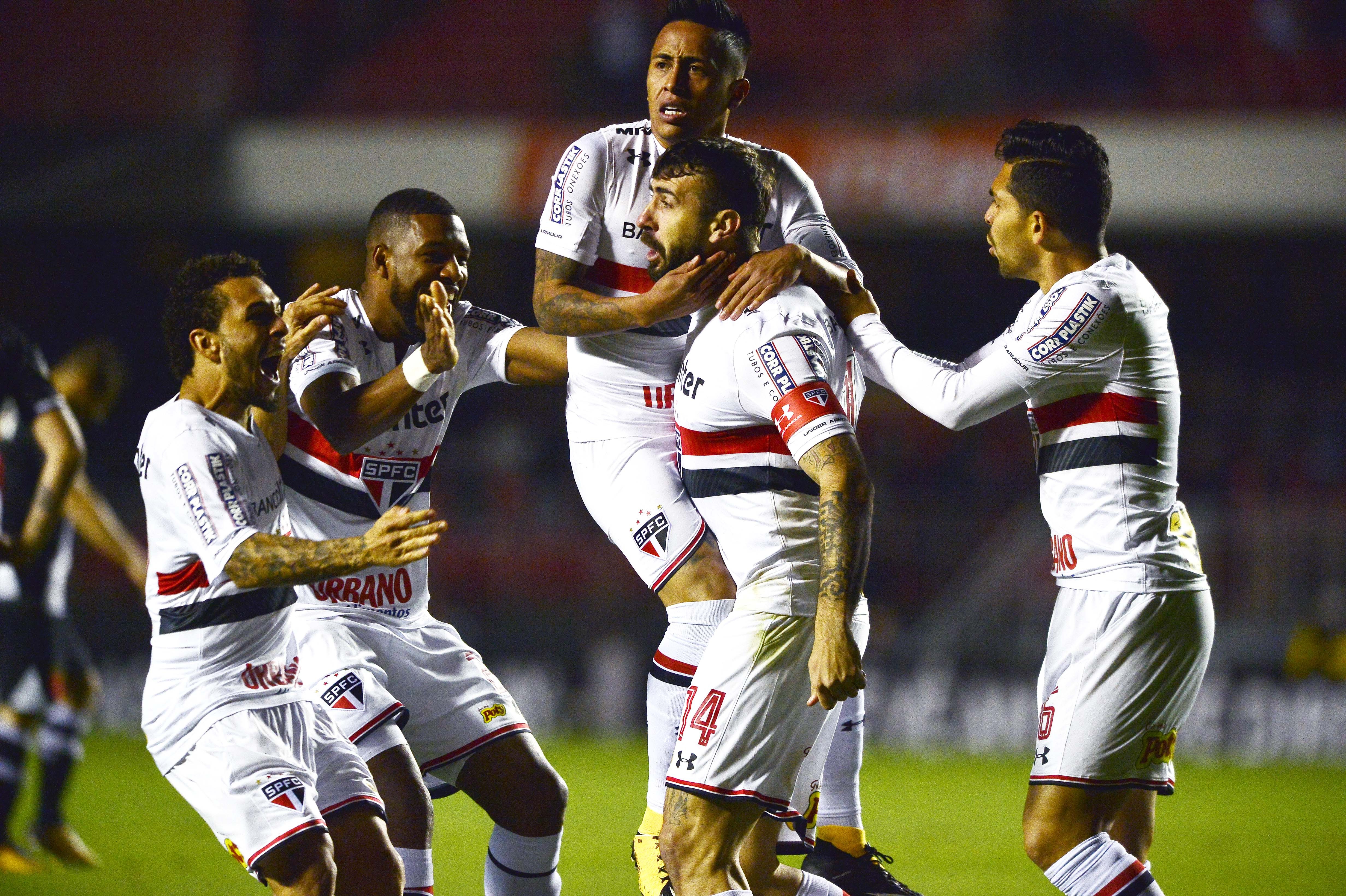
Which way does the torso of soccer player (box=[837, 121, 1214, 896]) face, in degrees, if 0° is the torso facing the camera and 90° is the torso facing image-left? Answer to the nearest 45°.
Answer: approximately 90°

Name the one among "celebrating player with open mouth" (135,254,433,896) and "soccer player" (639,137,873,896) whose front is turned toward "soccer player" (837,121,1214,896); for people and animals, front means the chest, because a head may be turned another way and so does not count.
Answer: the celebrating player with open mouth

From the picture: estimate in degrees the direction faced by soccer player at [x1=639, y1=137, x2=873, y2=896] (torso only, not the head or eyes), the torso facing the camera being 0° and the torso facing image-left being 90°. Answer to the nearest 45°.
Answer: approximately 90°

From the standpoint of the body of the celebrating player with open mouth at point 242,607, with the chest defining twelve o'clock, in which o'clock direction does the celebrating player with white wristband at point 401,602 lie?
the celebrating player with white wristband at point 401,602 is roughly at 10 o'clock from the celebrating player with open mouth at point 242,607.

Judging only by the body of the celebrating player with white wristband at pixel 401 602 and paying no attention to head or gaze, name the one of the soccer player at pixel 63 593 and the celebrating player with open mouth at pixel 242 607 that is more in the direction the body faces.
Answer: the celebrating player with open mouth

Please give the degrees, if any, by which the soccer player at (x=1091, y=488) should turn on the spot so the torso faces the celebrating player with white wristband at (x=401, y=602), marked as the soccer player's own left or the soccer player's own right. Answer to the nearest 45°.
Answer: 0° — they already face them

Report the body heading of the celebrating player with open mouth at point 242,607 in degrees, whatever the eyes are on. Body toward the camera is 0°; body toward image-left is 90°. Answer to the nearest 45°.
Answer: approximately 270°

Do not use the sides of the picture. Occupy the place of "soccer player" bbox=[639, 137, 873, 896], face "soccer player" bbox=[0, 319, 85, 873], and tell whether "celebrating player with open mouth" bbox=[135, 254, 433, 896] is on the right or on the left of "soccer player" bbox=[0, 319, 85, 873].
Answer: left

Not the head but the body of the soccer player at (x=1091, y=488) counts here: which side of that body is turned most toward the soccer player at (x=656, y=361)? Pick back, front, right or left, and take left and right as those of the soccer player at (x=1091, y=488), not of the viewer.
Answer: front

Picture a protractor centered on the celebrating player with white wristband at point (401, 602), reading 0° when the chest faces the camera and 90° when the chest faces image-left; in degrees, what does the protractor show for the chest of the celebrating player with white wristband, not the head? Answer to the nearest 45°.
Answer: approximately 315°

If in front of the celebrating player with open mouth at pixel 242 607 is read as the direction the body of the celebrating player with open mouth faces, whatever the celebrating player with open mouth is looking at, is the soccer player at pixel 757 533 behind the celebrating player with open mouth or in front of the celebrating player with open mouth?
in front

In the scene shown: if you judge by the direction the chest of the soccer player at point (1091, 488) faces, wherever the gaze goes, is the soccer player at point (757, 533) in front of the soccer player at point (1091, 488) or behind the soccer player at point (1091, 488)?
in front

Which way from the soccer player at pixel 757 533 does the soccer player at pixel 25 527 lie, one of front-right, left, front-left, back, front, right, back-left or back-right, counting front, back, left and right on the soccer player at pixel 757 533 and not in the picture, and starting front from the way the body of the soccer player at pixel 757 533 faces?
front-right
